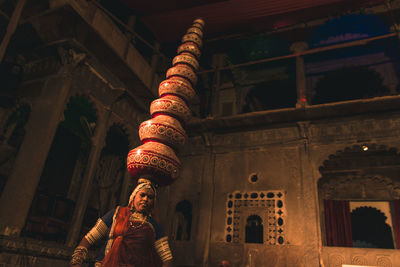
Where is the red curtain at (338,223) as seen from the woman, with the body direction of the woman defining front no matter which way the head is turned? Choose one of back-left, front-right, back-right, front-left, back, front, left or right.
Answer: back-left

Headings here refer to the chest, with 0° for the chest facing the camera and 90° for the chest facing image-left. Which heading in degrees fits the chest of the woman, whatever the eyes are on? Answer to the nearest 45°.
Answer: approximately 0°
